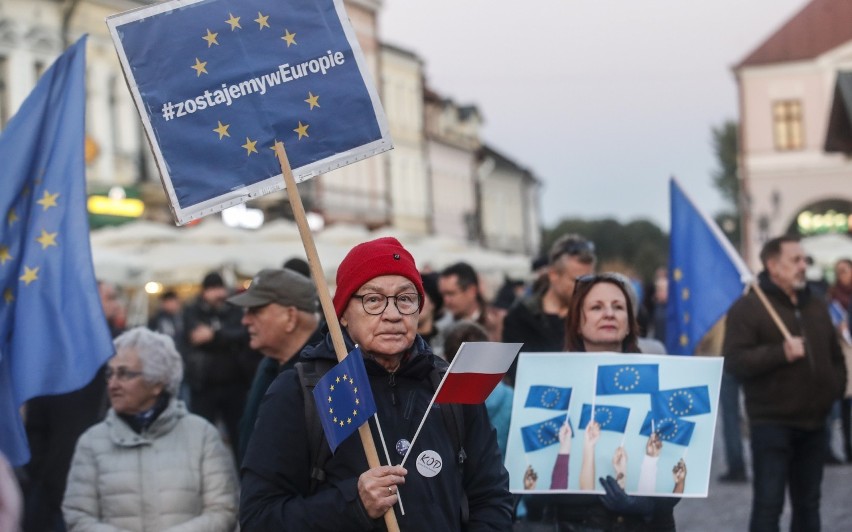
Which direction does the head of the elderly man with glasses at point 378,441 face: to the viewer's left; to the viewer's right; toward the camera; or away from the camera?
toward the camera

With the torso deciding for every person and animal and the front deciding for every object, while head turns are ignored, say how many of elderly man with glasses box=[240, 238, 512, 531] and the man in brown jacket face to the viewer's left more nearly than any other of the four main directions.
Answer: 0

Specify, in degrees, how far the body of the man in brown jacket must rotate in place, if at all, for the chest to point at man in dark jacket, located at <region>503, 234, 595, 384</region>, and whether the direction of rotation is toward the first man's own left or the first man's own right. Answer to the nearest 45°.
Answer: approximately 135° to the first man's own right

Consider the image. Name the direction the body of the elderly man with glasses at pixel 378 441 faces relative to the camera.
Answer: toward the camera

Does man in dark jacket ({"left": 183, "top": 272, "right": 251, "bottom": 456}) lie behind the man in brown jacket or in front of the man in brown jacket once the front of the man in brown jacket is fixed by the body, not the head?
behind

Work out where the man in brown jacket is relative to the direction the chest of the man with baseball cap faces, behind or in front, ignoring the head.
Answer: behind

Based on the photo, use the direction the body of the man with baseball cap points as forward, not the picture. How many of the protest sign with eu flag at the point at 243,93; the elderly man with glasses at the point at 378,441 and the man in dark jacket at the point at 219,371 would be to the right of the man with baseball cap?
1

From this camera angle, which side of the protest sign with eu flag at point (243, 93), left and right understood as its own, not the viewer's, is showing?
front

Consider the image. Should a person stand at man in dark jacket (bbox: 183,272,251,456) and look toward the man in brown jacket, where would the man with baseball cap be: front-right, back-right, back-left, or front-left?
front-right

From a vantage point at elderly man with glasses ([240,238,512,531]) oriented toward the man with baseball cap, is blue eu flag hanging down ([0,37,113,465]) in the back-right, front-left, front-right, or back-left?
front-left

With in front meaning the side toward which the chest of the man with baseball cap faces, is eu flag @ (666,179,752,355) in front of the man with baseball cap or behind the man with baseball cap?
behind
